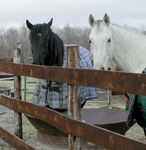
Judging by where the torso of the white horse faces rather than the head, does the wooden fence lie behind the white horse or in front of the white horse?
in front

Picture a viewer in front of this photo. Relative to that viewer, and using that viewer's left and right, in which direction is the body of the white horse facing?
facing the viewer and to the left of the viewer
